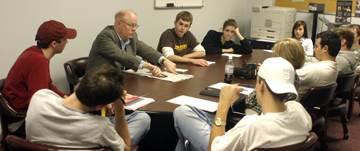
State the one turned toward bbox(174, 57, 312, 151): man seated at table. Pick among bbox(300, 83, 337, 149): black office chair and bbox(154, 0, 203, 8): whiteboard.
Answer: the whiteboard

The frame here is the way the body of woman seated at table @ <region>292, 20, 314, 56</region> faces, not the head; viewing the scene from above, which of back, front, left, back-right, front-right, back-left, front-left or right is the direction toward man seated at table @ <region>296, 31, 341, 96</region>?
front-left

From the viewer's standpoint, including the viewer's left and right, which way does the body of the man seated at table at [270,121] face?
facing away from the viewer and to the left of the viewer

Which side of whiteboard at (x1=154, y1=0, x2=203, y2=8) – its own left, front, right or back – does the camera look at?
front

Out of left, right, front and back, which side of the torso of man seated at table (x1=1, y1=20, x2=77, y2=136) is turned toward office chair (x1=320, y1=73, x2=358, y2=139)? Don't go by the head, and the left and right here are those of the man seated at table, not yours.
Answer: front

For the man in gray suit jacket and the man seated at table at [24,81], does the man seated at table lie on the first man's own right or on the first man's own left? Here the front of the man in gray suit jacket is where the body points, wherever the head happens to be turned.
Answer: on the first man's own right

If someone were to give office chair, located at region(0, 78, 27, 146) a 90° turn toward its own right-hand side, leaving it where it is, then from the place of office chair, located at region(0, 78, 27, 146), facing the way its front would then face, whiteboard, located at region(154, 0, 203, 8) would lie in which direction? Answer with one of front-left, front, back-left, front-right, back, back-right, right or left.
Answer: back-left

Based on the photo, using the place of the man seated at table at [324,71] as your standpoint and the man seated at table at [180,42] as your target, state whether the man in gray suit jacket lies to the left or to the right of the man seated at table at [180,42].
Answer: left

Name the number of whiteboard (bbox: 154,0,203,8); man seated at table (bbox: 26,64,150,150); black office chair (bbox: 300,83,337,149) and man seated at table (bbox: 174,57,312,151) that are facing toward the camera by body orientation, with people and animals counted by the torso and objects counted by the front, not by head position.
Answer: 1

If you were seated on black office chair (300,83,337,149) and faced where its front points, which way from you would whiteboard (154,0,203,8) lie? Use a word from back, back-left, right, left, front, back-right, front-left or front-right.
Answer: front

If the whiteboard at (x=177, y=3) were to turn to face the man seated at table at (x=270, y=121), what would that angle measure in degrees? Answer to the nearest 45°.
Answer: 0° — it already faces them

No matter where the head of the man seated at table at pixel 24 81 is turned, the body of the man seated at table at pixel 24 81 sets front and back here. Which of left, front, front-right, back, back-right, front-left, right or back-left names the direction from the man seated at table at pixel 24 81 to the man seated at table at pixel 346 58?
front

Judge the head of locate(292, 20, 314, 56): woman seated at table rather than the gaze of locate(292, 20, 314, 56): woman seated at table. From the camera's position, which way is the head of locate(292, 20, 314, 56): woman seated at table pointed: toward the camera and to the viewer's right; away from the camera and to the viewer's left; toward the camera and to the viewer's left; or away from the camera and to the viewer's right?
toward the camera and to the viewer's left

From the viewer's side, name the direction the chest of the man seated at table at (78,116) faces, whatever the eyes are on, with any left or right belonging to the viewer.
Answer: facing away from the viewer and to the right of the viewer

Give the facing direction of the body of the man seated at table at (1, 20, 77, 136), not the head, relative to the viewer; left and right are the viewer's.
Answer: facing to the right of the viewer

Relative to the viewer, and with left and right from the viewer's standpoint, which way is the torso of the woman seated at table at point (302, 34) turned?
facing the viewer and to the left of the viewer

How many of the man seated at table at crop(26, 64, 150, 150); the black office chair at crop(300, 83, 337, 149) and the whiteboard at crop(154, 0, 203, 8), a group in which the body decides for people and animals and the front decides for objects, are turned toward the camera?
1
